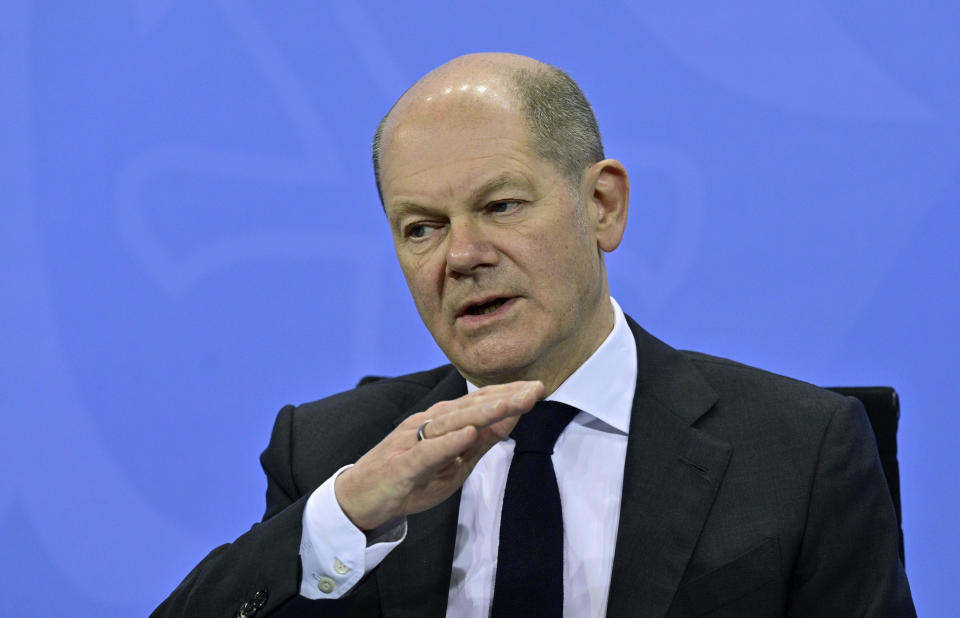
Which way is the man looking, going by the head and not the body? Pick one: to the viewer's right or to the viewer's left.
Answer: to the viewer's left

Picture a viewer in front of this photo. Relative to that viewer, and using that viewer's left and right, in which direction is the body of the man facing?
facing the viewer and to the left of the viewer
